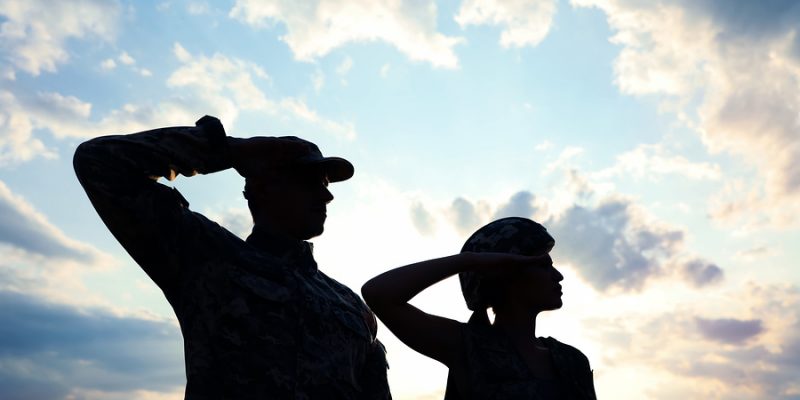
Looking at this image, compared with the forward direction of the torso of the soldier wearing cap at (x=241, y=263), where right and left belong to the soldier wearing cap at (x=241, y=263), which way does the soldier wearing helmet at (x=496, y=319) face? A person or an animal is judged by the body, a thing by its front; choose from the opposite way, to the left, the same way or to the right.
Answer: the same way

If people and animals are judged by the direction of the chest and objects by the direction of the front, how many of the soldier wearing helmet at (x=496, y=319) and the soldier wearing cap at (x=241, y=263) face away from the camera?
0

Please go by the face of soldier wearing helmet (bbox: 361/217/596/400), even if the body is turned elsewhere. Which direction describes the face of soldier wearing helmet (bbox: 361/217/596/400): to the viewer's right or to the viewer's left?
to the viewer's right

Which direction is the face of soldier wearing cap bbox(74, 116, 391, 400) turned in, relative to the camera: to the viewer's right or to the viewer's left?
to the viewer's right

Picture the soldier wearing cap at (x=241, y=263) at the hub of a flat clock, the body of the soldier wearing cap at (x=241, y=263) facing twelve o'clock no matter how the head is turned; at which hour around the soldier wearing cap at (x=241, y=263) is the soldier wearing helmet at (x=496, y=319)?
the soldier wearing helmet at (x=496, y=319) is roughly at 11 o'clock from the soldier wearing cap at (x=241, y=263).

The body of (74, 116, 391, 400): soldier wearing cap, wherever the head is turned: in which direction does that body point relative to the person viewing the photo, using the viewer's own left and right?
facing the viewer and to the right of the viewer

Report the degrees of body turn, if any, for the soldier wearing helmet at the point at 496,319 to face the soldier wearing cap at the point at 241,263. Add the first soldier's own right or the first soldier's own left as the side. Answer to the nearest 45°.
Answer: approximately 135° to the first soldier's own right
